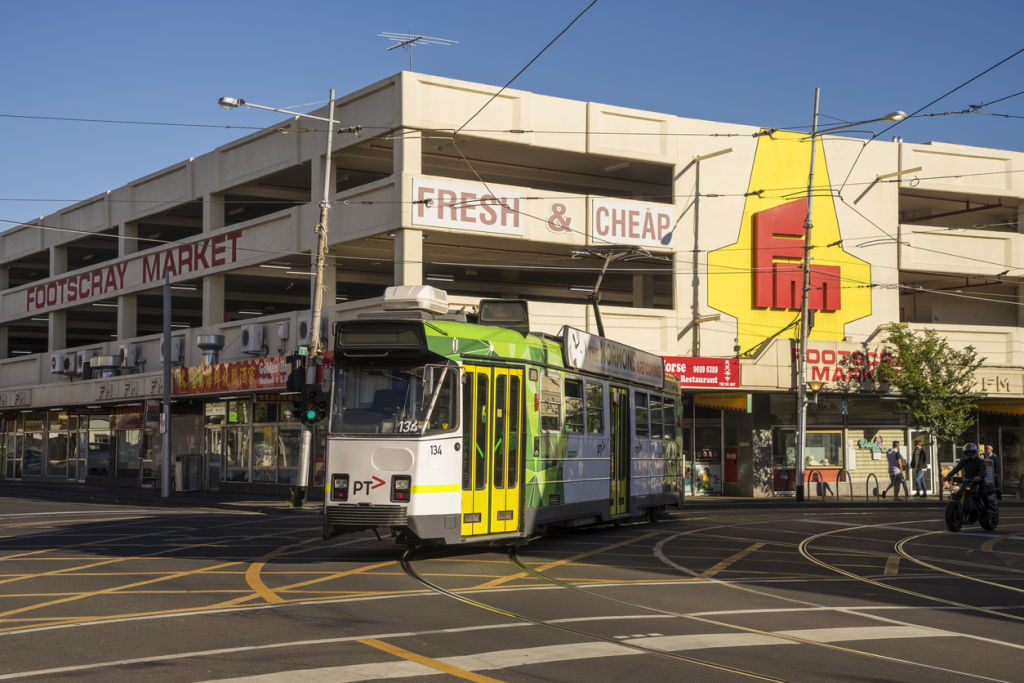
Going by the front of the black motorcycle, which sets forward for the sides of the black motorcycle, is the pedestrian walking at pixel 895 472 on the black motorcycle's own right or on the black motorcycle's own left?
on the black motorcycle's own right

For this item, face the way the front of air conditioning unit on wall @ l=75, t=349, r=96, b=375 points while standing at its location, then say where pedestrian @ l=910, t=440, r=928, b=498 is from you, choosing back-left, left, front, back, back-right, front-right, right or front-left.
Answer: left

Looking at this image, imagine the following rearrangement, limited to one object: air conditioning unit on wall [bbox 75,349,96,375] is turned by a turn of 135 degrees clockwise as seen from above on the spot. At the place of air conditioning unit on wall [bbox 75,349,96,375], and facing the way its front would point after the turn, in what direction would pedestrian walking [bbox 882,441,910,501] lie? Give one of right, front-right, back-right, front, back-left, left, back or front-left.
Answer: back-right

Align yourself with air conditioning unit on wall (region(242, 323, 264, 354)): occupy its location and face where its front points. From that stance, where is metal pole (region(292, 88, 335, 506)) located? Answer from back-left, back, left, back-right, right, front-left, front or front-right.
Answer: front-left

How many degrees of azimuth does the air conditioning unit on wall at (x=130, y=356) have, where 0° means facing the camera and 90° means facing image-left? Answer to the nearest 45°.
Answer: approximately 45°

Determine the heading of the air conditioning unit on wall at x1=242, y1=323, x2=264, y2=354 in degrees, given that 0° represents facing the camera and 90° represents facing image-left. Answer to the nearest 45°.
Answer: approximately 45°

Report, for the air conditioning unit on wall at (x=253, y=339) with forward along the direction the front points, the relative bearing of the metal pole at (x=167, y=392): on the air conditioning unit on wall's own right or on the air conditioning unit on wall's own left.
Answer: on the air conditioning unit on wall's own right

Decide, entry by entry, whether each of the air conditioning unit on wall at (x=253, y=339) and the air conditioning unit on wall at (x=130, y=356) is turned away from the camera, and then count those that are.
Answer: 0

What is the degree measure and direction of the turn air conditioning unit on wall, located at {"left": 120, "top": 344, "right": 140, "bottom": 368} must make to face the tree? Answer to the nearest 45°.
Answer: approximately 90° to its left

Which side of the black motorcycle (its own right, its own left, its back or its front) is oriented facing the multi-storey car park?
right
